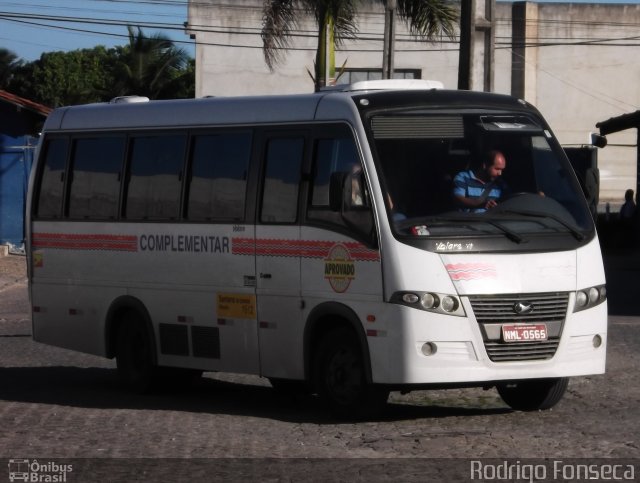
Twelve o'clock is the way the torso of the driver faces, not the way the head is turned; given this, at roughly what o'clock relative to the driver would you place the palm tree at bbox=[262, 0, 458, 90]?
The palm tree is roughly at 7 o'clock from the driver.

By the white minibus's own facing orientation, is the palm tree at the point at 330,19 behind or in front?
behind

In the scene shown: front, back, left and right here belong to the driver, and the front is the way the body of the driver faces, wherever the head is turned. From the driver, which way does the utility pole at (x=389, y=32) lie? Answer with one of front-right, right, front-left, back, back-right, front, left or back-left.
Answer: back-left

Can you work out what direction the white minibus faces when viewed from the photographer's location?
facing the viewer and to the right of the viewer
